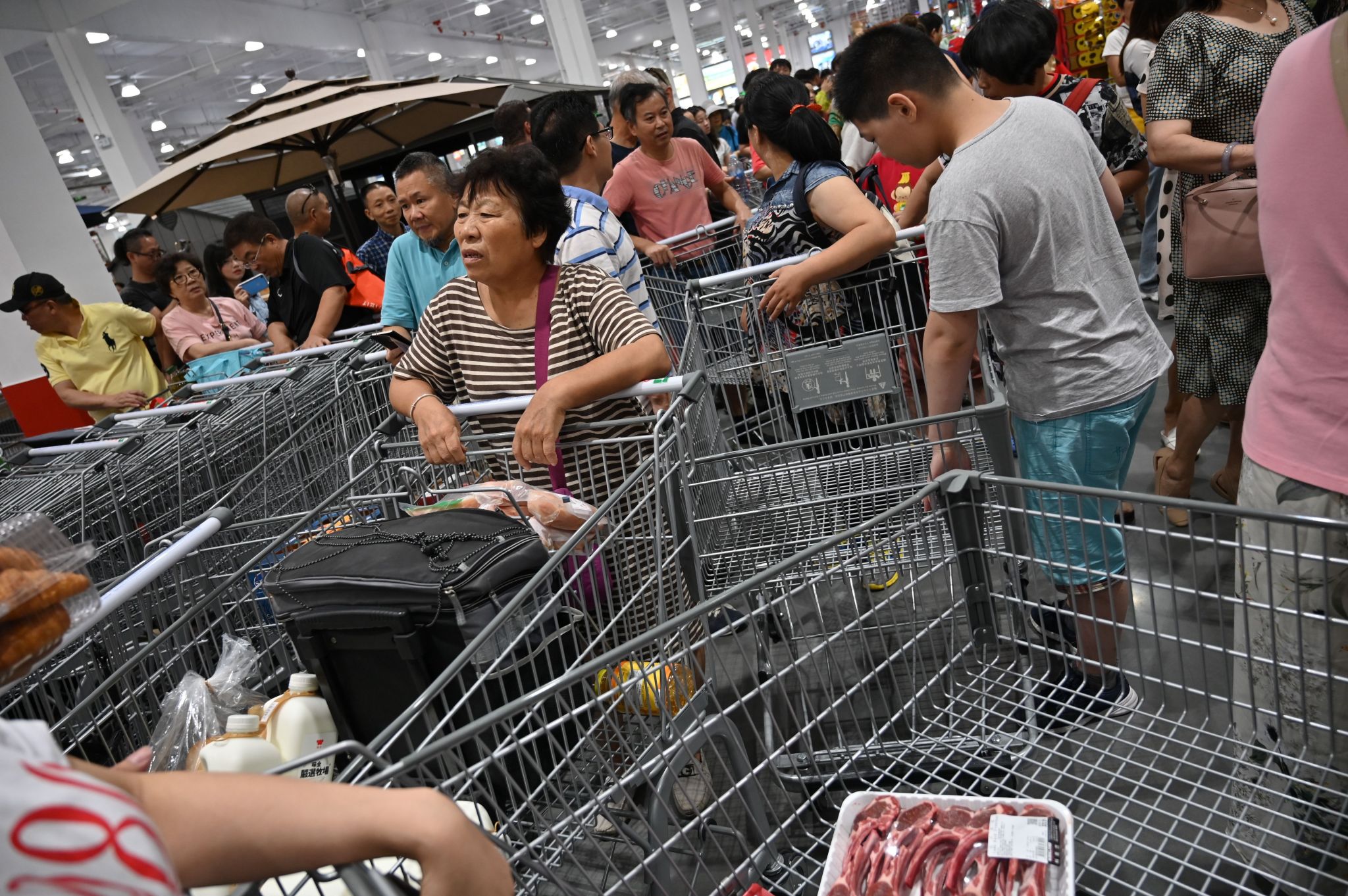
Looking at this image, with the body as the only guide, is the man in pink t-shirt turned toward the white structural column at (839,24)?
no

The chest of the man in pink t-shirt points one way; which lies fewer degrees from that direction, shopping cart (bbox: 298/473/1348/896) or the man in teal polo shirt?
the shopping cart

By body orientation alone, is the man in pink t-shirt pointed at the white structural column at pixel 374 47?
no

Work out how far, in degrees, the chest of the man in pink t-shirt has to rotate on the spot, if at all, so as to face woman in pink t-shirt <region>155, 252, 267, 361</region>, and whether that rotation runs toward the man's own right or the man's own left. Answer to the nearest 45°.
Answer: approximately 135° to the man's own right

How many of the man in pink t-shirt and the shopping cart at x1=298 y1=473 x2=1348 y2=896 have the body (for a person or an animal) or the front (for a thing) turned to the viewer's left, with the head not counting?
0

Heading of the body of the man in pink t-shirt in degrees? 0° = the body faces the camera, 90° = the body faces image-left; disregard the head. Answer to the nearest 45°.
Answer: approximately 315°

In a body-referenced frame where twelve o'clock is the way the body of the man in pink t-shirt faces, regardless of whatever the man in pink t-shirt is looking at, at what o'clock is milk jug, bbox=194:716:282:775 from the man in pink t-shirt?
The milk jug is roughly at 12 o'clock from the man in pink t-shirt.

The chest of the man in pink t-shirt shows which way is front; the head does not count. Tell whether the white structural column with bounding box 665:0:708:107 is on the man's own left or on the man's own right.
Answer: on the man's own left

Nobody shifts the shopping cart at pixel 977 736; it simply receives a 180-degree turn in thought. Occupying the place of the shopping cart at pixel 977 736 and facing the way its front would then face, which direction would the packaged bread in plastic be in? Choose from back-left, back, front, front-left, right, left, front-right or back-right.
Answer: front

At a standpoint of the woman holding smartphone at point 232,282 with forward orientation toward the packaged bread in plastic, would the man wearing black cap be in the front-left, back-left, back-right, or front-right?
front-right

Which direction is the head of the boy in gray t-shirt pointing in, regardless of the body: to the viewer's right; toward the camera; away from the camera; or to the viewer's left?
to the viewer's left

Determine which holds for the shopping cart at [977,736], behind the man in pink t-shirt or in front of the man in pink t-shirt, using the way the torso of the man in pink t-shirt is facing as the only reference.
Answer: in front

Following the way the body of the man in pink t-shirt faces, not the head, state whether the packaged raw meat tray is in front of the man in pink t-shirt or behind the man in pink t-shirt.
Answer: in front
